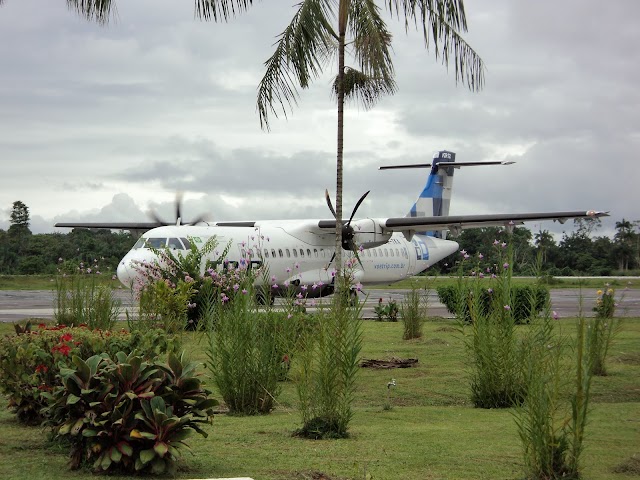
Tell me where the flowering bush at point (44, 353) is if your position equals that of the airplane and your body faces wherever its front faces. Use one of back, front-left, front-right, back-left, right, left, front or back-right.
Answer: front-left

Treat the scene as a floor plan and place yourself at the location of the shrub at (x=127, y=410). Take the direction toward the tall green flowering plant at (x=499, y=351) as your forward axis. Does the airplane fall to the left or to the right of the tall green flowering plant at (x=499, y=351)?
left

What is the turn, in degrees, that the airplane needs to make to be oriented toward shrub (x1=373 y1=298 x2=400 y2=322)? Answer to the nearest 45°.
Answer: approximately 45° to its left

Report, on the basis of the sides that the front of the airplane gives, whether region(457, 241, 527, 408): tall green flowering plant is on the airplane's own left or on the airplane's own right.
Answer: on the airplane's own left

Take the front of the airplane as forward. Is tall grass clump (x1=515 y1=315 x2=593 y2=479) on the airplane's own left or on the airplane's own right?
on the airplane's own left

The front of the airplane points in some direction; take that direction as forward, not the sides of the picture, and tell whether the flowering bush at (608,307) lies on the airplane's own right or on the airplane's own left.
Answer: on the airplane's own left

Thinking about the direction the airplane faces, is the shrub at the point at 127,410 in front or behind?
in front

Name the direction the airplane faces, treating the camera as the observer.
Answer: facing the viewer and to the left of the viewer

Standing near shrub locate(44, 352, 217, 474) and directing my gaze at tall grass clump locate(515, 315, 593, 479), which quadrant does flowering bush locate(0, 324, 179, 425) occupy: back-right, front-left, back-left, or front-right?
back-left

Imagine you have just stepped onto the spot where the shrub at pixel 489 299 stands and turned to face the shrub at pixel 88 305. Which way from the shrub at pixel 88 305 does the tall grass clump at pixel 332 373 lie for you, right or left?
left

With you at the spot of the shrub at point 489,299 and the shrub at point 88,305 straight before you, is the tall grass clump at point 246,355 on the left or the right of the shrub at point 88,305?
left
